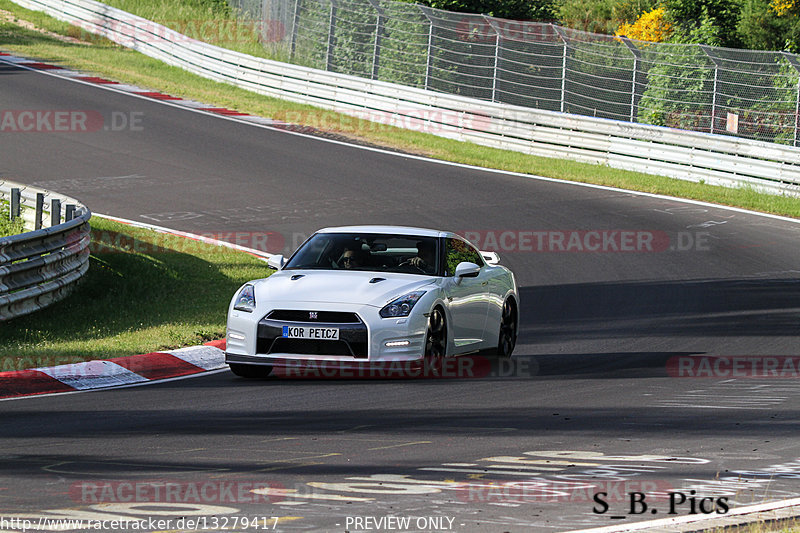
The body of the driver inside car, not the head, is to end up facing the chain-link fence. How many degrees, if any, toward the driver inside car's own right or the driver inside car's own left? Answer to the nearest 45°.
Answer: approximately 135° to the driver inside car's own right

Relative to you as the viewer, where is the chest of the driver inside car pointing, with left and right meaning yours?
facing the viewer and to the left of the viewer

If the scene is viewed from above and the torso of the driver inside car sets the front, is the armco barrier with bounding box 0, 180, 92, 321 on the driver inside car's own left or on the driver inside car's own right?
on the driver inside car's own right

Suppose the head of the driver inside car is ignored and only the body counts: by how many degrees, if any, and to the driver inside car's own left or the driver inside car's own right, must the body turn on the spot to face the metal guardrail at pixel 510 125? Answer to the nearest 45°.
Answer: approximately 135° to the driver inside car's own right

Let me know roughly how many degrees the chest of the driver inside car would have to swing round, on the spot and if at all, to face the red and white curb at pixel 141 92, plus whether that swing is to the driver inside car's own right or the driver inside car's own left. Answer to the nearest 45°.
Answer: approximately 135° to the driver inside car's own right

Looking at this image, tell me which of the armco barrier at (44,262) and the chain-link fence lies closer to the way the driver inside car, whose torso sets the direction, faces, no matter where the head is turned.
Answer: the armco barrier

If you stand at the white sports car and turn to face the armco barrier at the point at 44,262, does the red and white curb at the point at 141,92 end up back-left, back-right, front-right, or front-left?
front-right
